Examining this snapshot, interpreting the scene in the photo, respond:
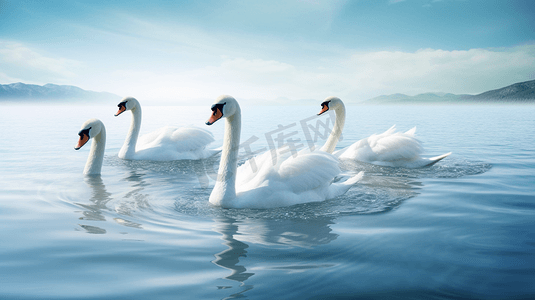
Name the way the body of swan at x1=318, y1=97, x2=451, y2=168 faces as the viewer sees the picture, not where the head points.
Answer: to the viewer's left

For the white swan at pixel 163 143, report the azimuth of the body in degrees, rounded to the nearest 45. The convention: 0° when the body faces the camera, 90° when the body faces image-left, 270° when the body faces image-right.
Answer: approximately 90°

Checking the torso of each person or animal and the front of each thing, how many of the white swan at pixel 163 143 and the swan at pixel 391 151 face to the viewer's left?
2

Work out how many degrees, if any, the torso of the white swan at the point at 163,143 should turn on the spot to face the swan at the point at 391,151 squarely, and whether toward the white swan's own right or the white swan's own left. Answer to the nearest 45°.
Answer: approximately 135° to the white swan's own left

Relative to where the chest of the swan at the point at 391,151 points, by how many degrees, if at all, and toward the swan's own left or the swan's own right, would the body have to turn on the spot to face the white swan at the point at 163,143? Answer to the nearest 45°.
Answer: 0° — it already faces it
